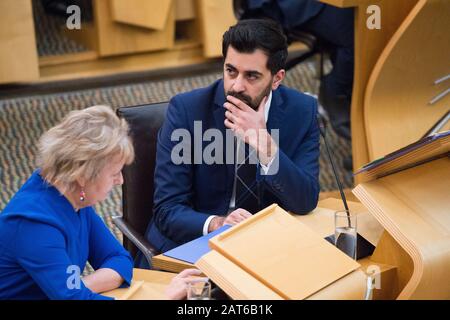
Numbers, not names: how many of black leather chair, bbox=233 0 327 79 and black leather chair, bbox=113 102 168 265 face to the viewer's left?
0

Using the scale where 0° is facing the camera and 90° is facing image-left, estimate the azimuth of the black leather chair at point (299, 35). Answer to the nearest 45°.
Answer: approximately 315°

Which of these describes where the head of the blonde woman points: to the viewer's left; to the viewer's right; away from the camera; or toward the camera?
to the viewer's right

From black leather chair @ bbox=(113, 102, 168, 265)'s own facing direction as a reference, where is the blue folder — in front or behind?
in front

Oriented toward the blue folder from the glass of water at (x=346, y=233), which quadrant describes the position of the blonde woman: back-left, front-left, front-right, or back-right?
front-left

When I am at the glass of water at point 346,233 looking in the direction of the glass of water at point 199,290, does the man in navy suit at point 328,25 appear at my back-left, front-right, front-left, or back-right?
back-right

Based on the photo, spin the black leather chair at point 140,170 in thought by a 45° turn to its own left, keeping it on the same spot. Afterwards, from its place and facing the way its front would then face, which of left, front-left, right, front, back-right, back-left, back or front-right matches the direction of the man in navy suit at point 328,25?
front-left

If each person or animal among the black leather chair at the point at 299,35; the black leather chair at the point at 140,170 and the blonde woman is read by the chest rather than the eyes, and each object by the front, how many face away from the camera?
0

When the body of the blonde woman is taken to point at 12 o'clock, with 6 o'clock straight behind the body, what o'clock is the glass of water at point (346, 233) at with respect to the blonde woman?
The glass of water is roughly at 12 o'clock from the blonde woman.

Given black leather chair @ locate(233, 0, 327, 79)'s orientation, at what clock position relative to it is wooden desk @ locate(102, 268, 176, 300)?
The wooden desk is roughly at 2 o'clock from the black leather chair.

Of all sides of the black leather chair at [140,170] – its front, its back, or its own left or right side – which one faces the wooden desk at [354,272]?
front
